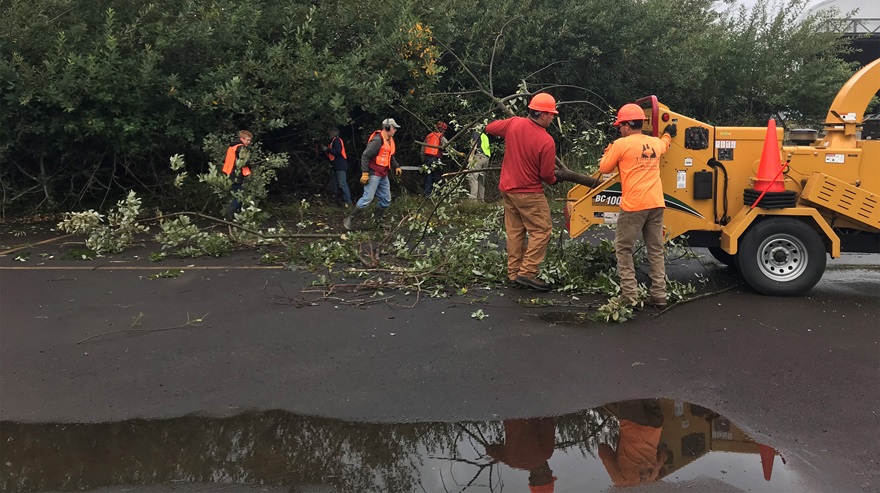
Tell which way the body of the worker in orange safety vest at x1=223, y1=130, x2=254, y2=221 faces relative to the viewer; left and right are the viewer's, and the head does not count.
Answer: facing to the right of the viewer

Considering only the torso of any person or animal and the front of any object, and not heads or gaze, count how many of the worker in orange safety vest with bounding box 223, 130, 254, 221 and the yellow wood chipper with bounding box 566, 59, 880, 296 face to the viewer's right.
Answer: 2

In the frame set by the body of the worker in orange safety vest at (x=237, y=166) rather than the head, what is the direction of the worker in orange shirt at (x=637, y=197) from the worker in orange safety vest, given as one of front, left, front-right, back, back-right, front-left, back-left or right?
front-right

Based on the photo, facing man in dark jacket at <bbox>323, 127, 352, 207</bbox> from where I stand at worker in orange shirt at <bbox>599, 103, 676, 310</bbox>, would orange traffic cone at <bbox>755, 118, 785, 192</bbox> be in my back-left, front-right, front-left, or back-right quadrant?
back-right

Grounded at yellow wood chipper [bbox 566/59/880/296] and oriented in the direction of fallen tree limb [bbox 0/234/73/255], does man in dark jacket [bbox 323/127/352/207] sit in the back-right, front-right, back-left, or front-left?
front-right

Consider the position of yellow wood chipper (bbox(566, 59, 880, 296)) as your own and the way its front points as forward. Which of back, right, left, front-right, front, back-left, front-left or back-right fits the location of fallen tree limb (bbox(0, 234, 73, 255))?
back

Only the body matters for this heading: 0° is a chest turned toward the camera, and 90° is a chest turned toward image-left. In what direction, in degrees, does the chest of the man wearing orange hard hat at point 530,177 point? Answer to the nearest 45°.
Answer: approximately 225°

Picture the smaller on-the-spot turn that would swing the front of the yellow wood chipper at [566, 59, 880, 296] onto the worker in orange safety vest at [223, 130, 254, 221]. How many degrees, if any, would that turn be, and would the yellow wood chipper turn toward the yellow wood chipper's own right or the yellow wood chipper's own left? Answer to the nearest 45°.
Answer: approximately 180°

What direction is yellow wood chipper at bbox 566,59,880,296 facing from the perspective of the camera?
to the viewer's right

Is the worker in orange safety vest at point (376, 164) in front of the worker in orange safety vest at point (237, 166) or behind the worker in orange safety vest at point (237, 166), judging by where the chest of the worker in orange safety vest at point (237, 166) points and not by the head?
in front

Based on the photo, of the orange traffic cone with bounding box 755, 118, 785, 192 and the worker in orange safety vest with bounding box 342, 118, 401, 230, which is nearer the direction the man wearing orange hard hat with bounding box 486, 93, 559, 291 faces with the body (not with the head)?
the orange traffic cone

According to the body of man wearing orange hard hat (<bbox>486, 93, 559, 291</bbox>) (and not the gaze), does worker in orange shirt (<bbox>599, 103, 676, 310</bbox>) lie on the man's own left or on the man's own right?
on the man's own right

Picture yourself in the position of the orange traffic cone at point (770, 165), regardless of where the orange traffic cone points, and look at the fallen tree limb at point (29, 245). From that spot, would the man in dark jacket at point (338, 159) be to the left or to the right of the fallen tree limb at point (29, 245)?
right

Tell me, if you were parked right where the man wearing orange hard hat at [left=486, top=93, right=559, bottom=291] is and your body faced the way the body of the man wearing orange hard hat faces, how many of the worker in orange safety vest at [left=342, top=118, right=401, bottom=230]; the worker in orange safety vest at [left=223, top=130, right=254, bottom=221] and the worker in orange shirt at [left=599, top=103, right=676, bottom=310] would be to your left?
2

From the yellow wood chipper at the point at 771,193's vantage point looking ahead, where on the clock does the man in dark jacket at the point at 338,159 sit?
The man in dark jacket is roughly at 7 o'clock from the yellow wood chipper.
